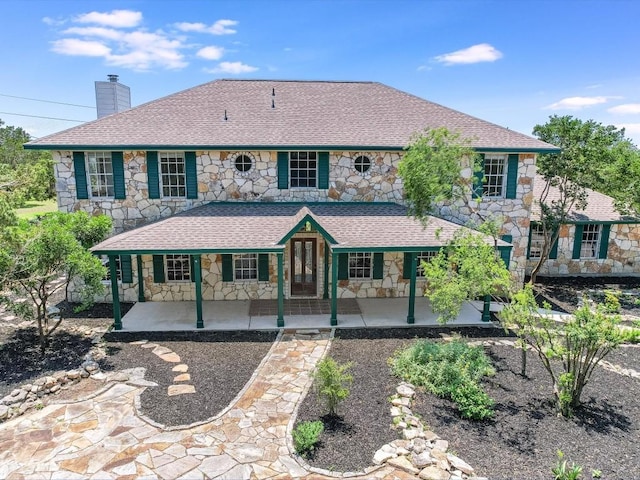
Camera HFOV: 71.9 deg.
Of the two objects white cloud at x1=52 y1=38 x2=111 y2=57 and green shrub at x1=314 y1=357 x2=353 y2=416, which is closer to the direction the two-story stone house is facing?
the green shrub

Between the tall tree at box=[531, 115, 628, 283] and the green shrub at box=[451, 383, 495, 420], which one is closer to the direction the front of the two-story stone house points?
the green shrub

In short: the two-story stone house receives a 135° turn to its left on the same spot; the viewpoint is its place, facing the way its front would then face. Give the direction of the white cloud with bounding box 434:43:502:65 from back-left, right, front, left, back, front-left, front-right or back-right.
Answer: front

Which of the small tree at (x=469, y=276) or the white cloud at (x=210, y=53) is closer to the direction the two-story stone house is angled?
the small tree

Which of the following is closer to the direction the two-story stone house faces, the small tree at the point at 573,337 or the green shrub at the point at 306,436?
the green shrub

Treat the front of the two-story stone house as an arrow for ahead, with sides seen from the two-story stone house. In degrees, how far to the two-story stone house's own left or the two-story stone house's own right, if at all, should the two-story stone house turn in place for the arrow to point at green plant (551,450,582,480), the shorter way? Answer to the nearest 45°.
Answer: approximately 45° to the two-story stone house's own left

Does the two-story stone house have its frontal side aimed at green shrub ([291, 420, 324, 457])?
yes

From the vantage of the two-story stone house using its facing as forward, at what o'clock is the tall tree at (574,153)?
The tall tree is roughly at 9 o'clock from the two-story stone house.

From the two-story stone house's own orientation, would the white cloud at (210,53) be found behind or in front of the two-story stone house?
behind

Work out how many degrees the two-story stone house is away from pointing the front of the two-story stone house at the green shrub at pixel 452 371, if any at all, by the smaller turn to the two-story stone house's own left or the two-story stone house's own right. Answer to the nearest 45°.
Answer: approximately 45° to the two-story stone house's own left

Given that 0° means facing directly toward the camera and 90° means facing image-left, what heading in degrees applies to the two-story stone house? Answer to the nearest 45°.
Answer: approximately 0°
